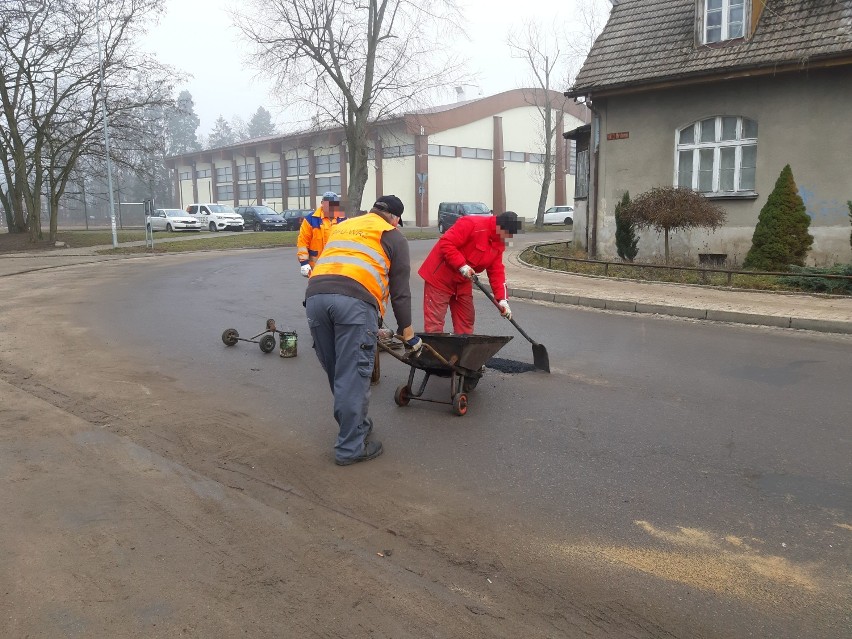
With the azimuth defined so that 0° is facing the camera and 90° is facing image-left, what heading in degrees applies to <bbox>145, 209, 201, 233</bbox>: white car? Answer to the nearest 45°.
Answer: approximately 315°

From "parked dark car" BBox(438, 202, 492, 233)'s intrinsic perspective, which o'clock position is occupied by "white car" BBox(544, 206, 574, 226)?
The white car is roughly at 9 o'clock from the parked dark car.

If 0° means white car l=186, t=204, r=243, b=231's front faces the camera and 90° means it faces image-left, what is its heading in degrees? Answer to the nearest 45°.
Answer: approximately 315°

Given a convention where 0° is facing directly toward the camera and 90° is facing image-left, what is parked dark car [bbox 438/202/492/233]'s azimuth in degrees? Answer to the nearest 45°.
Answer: approximately 315°
